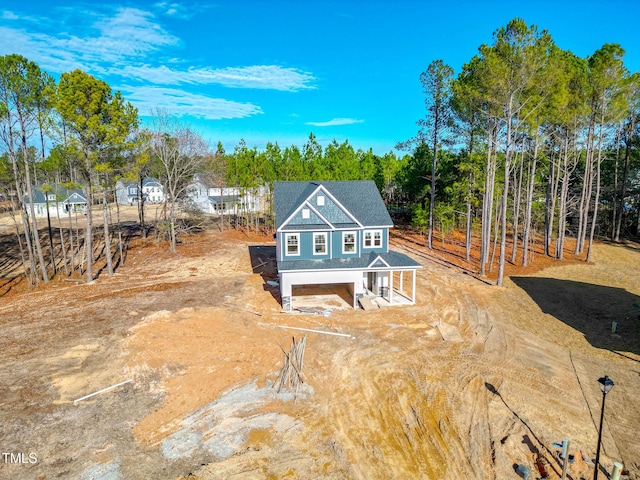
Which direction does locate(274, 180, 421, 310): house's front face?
toward the camera
